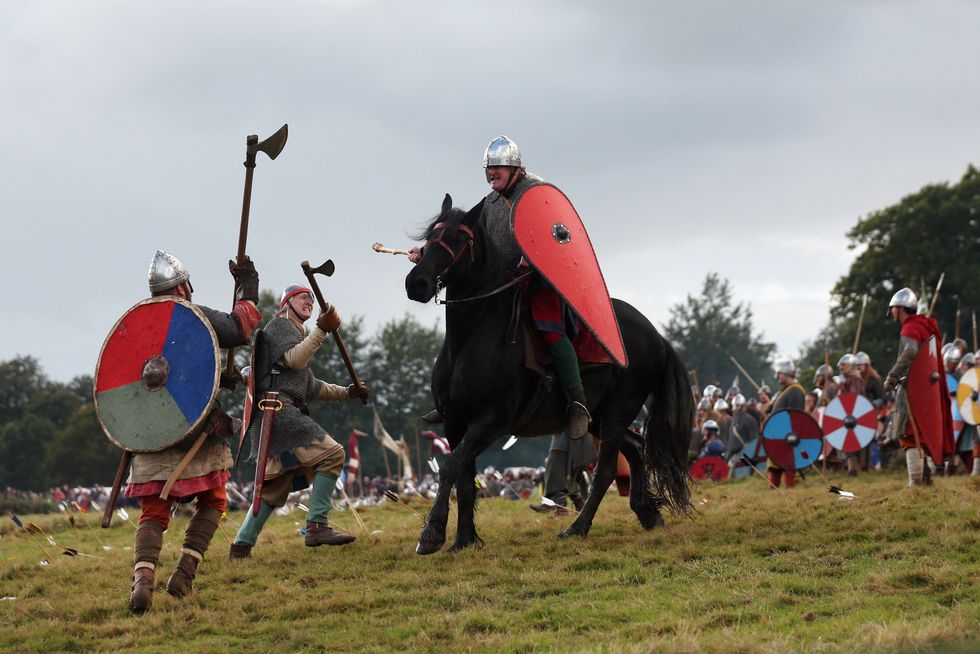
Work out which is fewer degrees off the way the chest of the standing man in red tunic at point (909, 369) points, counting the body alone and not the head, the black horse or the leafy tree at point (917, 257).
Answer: the black horse

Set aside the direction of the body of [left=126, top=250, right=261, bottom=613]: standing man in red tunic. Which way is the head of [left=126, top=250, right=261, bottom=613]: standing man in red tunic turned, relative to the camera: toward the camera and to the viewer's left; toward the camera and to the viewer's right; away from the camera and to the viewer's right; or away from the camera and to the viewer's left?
away from the camera and to the viewer's right

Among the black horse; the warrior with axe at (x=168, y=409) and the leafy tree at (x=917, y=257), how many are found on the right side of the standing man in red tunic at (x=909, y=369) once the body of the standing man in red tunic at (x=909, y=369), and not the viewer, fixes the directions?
1

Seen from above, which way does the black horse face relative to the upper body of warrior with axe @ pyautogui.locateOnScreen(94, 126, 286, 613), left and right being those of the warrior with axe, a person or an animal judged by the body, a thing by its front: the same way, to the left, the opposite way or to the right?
the opposite way

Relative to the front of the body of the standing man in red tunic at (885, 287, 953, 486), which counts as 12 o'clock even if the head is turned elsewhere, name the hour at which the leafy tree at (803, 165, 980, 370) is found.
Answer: The leafy tree is roughly at 3 o'clock from the standing man in red tunic.

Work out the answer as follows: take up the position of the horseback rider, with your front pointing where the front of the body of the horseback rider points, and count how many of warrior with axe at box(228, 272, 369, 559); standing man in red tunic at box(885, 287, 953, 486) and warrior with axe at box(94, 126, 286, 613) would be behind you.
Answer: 1

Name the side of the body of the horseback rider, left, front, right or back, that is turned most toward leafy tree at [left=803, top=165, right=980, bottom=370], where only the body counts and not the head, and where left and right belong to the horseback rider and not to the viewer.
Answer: back

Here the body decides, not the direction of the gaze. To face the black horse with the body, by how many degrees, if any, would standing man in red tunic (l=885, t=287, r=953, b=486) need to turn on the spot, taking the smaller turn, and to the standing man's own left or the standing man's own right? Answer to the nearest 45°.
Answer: approximately 45° to the standing man's own left

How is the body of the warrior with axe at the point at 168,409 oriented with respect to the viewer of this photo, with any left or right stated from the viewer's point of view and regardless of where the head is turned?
facing away from the viewer and to the right of the viewer

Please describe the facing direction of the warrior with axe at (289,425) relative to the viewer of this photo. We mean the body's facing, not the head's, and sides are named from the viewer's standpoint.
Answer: facing to the right of the viewer

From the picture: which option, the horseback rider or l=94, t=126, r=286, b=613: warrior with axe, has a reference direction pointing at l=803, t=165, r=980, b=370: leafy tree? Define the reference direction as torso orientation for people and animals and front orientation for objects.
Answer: the warrior with axe
